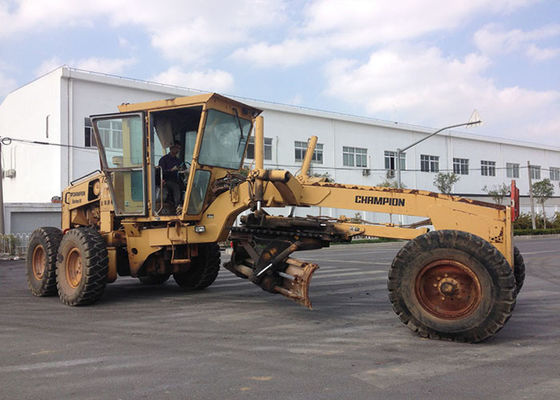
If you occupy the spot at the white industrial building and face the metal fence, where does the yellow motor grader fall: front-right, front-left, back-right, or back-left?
front-left

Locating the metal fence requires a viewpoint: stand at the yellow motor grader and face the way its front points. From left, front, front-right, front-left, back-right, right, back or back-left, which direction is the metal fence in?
back

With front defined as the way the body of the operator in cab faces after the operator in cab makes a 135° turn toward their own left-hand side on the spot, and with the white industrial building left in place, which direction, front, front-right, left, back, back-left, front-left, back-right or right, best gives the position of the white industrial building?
front

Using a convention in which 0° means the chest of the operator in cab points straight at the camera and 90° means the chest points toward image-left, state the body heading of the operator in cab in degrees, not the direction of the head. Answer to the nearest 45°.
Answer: approximately 315°

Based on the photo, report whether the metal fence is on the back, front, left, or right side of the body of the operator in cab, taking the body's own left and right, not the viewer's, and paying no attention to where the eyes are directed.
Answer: back
